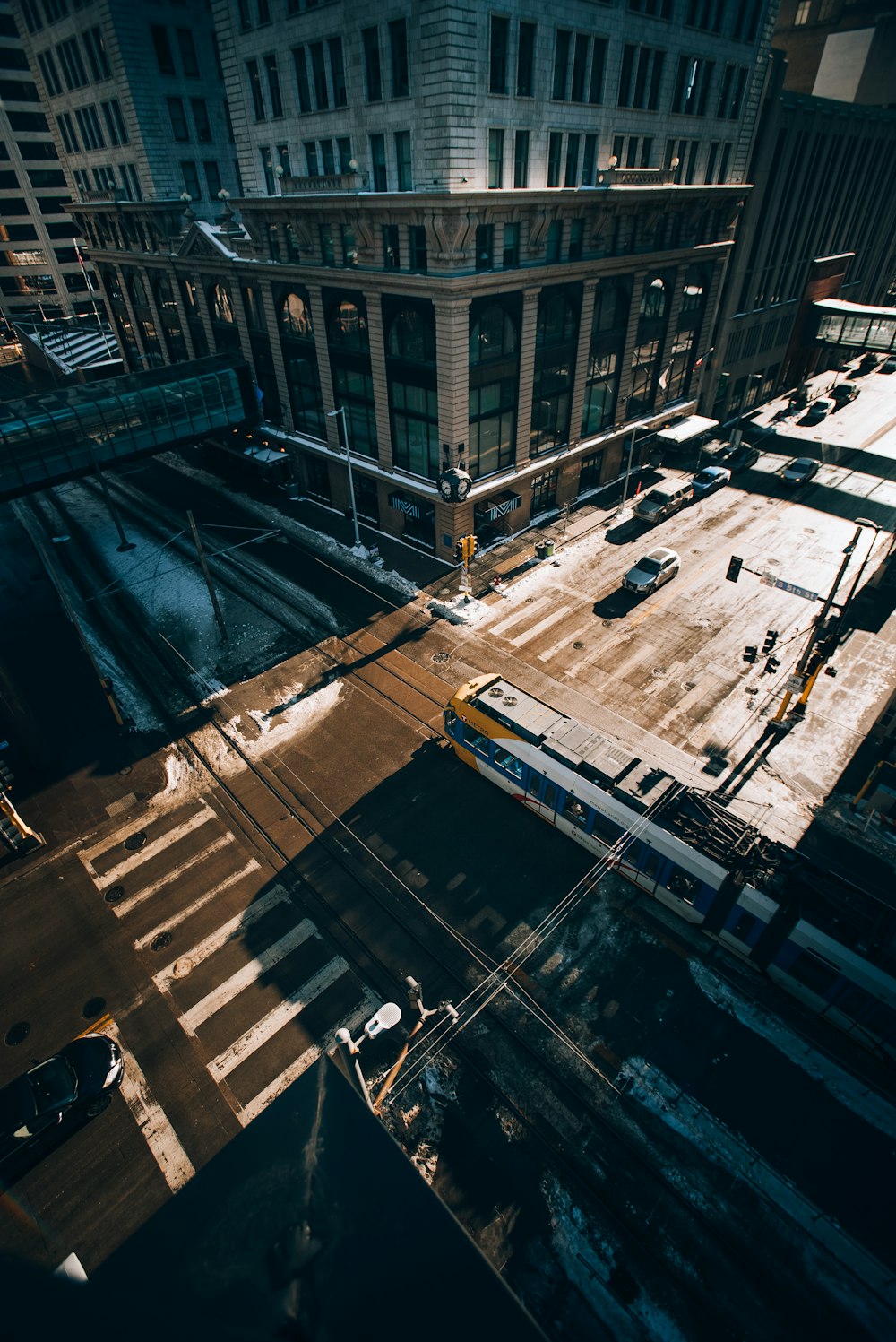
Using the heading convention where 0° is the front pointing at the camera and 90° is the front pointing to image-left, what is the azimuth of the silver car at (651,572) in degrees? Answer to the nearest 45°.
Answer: approximately 45°

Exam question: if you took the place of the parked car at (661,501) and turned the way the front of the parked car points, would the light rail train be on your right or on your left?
on your left

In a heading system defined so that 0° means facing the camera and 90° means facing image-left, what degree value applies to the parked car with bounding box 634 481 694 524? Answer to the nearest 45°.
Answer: approximately 45°

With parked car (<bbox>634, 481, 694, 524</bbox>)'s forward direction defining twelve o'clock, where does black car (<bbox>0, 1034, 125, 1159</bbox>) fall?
The black car is roughly at 11 o'clock from the parked car.

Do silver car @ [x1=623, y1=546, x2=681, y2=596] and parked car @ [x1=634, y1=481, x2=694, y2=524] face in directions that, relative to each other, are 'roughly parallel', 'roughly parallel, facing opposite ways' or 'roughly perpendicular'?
roughly parallel

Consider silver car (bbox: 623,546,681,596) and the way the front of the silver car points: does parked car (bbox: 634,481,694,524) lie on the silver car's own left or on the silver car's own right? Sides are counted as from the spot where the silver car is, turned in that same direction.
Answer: on the silver car's own right

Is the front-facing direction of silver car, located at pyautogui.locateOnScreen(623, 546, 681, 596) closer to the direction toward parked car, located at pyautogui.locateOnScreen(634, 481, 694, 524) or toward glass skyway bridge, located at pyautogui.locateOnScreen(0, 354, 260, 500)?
the glass skyway bridge

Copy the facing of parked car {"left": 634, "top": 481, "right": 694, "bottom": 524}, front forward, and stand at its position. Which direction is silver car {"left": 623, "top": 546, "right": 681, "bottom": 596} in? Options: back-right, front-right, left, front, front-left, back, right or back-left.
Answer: front-left

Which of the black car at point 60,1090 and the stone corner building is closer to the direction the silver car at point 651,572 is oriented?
the black car

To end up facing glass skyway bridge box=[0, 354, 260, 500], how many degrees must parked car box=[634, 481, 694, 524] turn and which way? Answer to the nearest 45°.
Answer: approximately 45° to its right

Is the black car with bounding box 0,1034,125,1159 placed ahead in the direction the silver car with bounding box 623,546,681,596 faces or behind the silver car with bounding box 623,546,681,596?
ahead
